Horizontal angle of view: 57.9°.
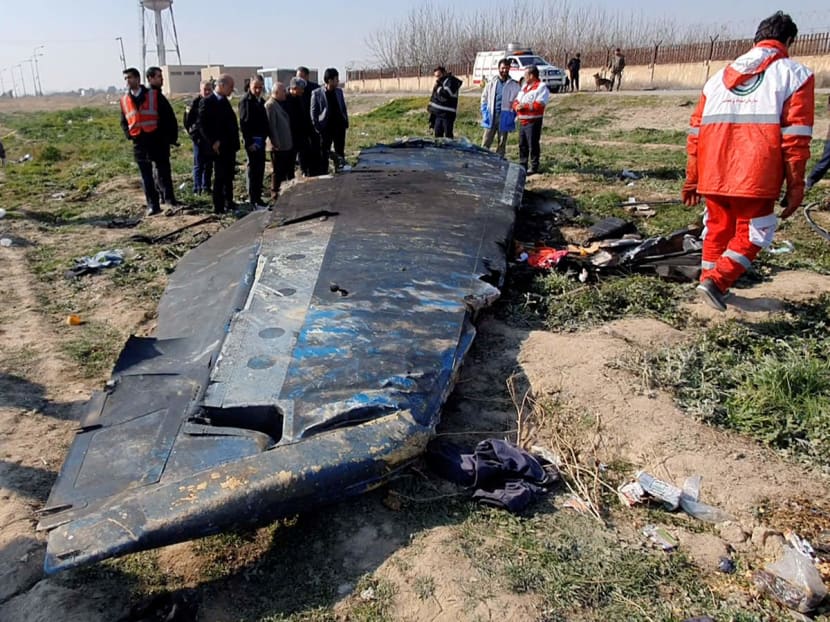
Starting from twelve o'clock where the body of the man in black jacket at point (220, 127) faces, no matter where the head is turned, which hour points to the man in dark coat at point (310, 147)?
The man in dark coat is roughly at 9 o'clock from the man in black jacket.

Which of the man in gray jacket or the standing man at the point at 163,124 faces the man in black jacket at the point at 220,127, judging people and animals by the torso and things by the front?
the standing man

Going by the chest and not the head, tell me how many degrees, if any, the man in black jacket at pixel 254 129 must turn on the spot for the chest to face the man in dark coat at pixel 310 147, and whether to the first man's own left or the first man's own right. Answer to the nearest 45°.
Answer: approximately 90° to the first man's own left

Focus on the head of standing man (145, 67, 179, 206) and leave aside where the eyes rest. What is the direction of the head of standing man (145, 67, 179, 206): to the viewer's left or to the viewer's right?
to the viewer's right

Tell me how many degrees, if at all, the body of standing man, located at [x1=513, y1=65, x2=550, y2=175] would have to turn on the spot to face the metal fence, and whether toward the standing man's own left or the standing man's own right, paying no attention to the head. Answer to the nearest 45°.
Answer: approximately 135° to the standing man's own right

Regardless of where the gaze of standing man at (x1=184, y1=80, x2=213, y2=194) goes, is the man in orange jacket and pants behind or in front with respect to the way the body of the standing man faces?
in front

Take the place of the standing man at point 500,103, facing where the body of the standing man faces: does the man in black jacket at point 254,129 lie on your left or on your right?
on your right
